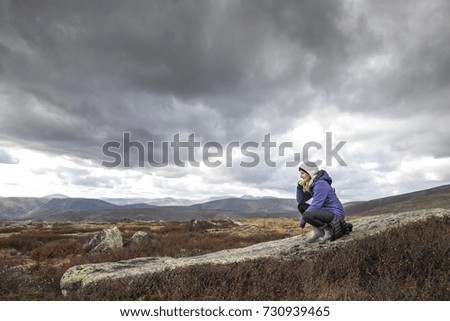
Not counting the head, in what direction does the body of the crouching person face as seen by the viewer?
to the viewer's left

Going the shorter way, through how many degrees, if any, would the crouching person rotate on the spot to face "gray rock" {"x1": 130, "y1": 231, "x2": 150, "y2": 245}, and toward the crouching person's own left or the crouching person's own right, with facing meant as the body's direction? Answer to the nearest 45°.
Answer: approximately 45° to the crouching person's own right

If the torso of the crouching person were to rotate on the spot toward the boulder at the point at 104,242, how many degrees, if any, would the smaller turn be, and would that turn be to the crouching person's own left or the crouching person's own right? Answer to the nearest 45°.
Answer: approximately 45° to the crouching person's own right
